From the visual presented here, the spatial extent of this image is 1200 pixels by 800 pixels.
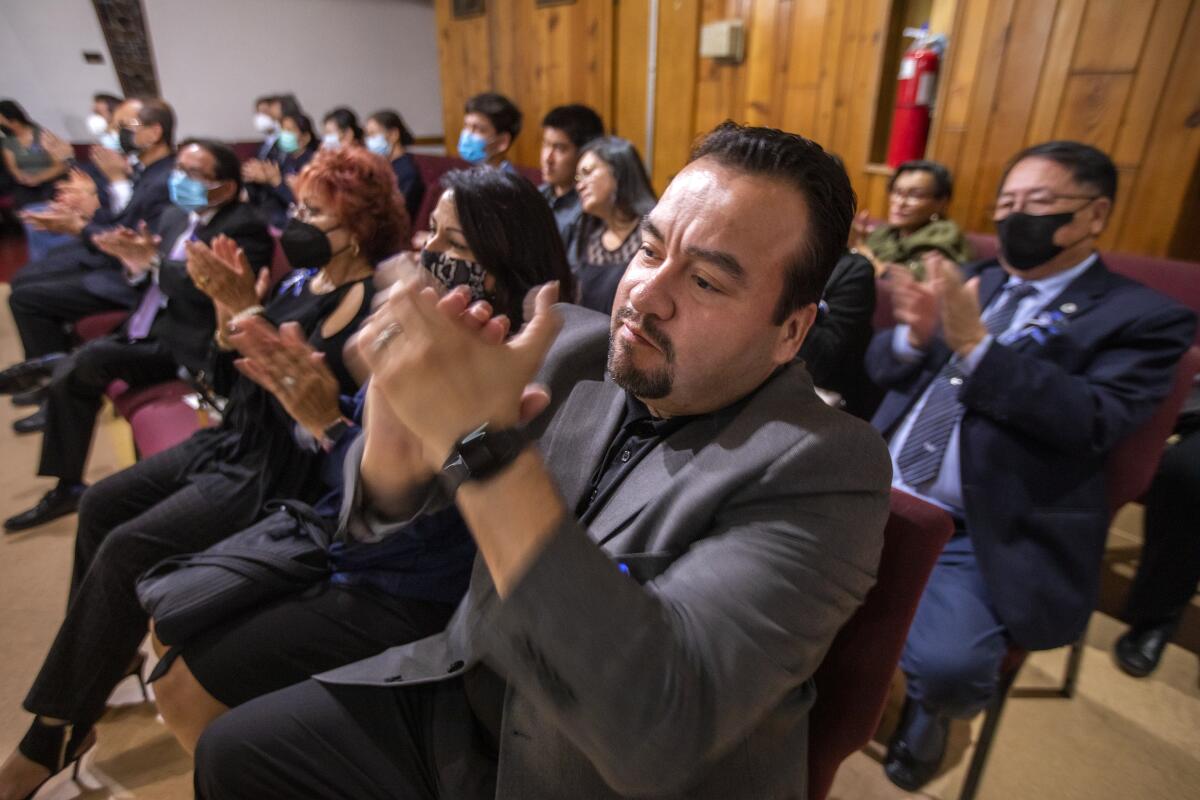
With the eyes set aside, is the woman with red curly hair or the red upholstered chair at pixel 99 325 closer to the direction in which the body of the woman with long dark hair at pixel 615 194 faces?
the woman with red curly hair

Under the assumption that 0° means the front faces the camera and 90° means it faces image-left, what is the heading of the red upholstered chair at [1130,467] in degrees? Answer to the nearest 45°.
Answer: approximately 45°

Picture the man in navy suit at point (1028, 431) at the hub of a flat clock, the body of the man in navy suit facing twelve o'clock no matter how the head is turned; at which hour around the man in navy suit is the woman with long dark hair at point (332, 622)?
The woman with long dark hair is roughly at 12 o'clock from the man in navy suit.

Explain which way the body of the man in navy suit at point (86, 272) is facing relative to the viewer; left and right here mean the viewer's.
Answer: facing to the left of the viewer

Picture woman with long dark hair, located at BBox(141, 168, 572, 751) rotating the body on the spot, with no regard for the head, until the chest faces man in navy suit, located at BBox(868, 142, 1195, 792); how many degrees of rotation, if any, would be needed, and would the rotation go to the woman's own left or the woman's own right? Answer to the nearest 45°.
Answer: approximately 180°

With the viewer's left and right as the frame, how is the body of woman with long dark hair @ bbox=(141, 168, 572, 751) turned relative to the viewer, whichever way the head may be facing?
facing to the left of the viewer

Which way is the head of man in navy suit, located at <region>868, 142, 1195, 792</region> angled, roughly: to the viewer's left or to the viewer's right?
to the viewer's left
